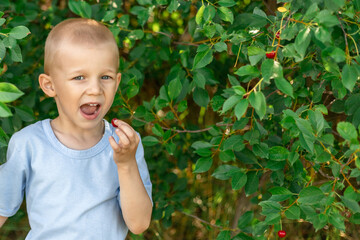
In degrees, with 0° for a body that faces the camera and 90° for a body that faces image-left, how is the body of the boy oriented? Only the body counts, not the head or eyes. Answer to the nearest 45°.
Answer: approximately 0°

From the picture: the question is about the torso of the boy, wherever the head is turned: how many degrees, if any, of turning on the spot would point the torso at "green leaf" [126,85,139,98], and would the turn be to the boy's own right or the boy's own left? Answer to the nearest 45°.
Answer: approximately 135° to the boy's own left

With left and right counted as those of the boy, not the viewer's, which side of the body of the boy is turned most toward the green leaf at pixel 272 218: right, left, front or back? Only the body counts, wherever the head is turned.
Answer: left
